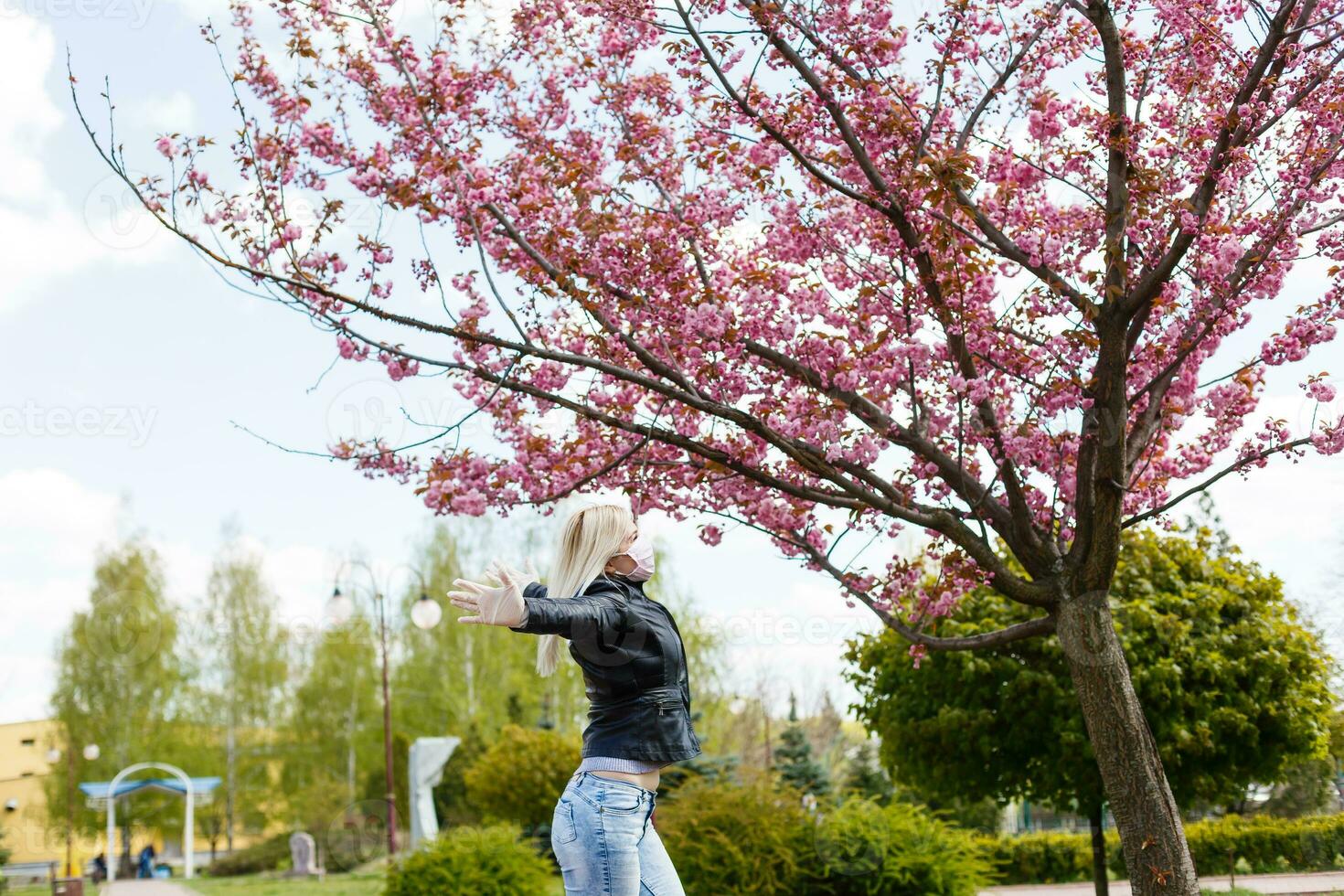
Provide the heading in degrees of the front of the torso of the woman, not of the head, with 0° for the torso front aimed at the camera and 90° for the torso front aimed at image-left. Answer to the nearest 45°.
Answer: approximately 270°

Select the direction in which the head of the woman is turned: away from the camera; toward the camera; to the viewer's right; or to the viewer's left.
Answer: to the viewer's right

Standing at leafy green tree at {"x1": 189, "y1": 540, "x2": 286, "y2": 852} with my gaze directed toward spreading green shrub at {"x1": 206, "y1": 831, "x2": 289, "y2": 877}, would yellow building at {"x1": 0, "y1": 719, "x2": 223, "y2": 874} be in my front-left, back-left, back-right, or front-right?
back-right

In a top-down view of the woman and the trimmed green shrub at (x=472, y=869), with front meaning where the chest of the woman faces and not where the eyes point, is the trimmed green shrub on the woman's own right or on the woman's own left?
on the woman's own left

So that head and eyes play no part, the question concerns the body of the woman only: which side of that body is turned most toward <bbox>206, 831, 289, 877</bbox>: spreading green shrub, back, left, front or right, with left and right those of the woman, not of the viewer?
left

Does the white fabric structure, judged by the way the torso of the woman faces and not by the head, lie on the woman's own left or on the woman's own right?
on the woman's own left

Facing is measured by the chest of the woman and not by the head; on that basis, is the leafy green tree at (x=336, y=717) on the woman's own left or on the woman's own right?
on the woman's own left

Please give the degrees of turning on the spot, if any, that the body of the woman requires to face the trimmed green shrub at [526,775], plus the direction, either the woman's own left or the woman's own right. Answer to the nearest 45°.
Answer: approximately 90° to the woman's own left

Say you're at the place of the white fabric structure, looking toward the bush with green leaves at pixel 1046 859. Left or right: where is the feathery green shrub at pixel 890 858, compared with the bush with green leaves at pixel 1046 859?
right

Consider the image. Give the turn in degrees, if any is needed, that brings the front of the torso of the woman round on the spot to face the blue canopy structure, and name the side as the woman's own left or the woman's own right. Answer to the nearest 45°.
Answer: approximately 90° to the woman's own left

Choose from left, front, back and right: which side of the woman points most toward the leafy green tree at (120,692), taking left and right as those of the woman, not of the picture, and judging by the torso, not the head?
left
